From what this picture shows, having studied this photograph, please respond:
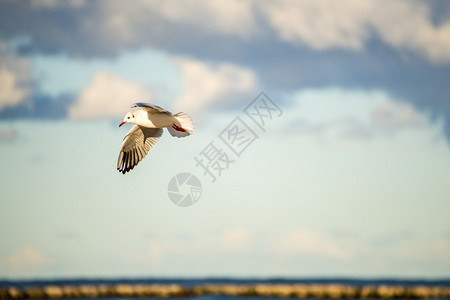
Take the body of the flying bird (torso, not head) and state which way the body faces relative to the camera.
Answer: to the viewer's left
